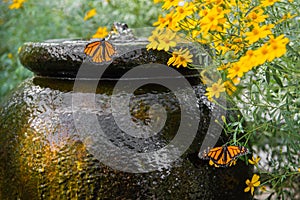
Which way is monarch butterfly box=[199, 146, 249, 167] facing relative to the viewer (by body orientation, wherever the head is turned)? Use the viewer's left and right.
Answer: facing away from the viewer

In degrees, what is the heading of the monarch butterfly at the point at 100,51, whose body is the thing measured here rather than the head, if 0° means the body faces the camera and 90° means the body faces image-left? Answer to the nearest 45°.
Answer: approximately 180°

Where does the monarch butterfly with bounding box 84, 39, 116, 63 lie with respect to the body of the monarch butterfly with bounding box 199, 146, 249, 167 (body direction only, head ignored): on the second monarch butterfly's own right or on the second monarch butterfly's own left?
on the second monarch butterfly's own left

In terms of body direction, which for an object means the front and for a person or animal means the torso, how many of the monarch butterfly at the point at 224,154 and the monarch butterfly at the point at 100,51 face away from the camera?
2
